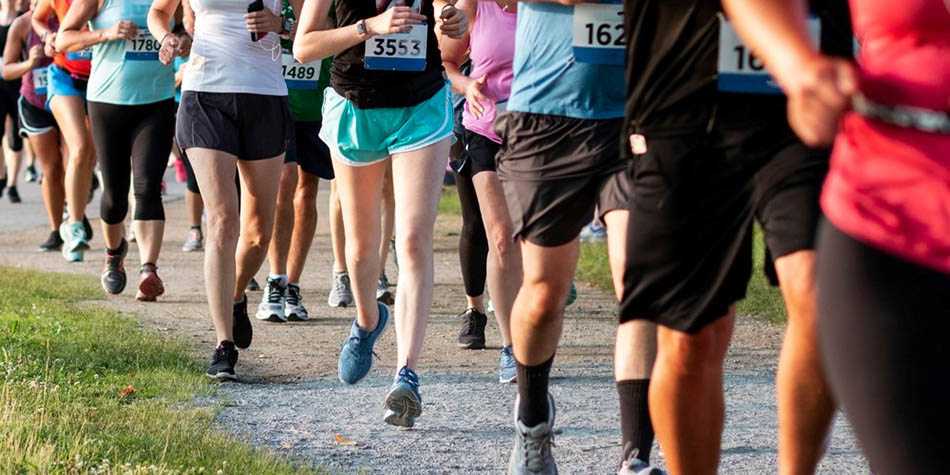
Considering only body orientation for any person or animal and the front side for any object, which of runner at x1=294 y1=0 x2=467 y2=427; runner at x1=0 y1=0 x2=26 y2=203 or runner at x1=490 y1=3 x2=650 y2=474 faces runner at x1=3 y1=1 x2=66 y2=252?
runner at x1=0 y1=0 x2=26 y2=203

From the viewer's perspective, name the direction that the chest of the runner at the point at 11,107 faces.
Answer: toward the camera

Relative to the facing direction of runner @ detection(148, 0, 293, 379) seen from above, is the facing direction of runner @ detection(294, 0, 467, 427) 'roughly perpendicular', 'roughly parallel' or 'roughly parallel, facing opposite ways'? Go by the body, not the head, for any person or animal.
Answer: roughly parallel

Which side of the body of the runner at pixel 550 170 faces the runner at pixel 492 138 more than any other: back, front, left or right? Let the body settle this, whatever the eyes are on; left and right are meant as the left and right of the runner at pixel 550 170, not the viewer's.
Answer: back

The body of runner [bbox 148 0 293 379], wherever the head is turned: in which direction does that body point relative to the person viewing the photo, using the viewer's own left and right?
facing the viewer

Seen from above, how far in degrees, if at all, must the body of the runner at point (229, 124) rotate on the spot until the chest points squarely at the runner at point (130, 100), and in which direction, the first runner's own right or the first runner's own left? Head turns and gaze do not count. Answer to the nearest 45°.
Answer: approximately 180°

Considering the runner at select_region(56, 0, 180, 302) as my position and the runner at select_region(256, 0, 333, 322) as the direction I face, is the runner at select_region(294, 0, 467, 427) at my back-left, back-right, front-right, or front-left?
front-right

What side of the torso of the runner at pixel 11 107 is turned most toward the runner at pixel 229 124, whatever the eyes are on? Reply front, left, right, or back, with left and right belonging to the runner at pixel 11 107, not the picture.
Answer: front

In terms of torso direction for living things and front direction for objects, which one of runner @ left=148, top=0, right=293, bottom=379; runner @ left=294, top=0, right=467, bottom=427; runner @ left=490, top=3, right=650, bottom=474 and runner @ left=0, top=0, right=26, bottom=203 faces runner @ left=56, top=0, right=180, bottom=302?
runner @ left=0, top=0, right=26, bottom=203
